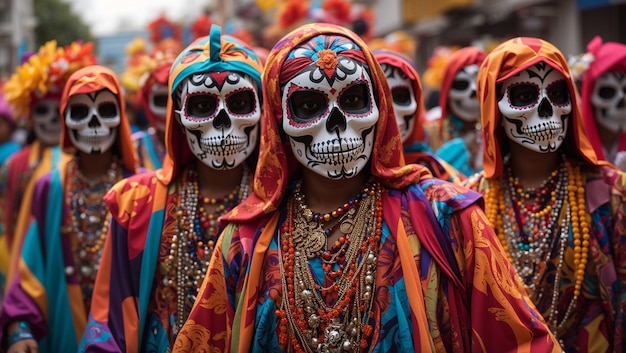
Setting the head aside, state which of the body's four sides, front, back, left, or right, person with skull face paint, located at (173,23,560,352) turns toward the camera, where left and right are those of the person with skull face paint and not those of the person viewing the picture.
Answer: front

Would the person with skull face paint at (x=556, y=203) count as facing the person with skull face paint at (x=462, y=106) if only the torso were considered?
no

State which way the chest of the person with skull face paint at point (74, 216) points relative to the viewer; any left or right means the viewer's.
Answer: facing the viewer

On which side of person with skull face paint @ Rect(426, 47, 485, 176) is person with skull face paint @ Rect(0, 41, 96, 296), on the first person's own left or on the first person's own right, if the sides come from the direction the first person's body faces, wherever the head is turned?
on the first person's own right

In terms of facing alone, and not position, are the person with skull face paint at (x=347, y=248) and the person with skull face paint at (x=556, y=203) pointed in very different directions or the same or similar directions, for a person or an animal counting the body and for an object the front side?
same or similar directions

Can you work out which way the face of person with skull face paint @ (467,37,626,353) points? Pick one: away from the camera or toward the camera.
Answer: toward the camera

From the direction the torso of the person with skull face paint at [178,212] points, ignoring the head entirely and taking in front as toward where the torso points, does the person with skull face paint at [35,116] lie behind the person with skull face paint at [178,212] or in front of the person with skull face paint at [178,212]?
behind

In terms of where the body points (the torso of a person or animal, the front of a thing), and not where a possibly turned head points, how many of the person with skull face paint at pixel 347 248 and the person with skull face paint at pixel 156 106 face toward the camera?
2

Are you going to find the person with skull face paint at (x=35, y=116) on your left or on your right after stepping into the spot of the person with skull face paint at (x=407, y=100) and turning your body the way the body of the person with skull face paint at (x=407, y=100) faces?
on your right

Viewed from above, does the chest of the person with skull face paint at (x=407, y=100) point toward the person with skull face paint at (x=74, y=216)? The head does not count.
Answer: no

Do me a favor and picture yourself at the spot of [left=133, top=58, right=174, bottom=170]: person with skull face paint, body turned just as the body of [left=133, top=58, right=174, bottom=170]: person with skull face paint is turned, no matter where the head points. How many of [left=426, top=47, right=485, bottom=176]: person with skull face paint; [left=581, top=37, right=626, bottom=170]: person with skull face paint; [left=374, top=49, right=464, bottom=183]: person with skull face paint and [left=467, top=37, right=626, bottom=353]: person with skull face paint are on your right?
0

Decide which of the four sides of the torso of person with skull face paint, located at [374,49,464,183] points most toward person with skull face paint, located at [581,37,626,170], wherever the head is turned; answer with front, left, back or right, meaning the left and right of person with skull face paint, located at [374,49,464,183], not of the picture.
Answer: left

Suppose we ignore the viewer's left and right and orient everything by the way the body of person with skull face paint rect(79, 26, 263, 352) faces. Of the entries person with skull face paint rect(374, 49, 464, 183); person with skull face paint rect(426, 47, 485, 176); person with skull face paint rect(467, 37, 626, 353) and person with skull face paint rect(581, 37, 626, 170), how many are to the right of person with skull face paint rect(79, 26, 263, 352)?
0

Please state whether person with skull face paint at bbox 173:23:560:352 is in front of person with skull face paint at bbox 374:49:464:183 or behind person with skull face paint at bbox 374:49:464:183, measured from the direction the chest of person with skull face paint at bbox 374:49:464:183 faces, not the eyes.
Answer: in front

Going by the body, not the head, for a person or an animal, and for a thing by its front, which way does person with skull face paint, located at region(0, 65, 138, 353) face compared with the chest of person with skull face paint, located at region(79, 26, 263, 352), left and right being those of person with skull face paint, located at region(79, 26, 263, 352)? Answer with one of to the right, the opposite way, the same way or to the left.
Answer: the same way

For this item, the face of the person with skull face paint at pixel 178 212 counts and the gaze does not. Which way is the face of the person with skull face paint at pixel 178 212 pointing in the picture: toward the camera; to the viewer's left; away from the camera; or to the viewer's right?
toward the camera

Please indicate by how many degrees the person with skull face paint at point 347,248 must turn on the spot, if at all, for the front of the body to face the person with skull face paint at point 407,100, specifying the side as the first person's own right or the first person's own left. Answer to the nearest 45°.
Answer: approximately 180°
